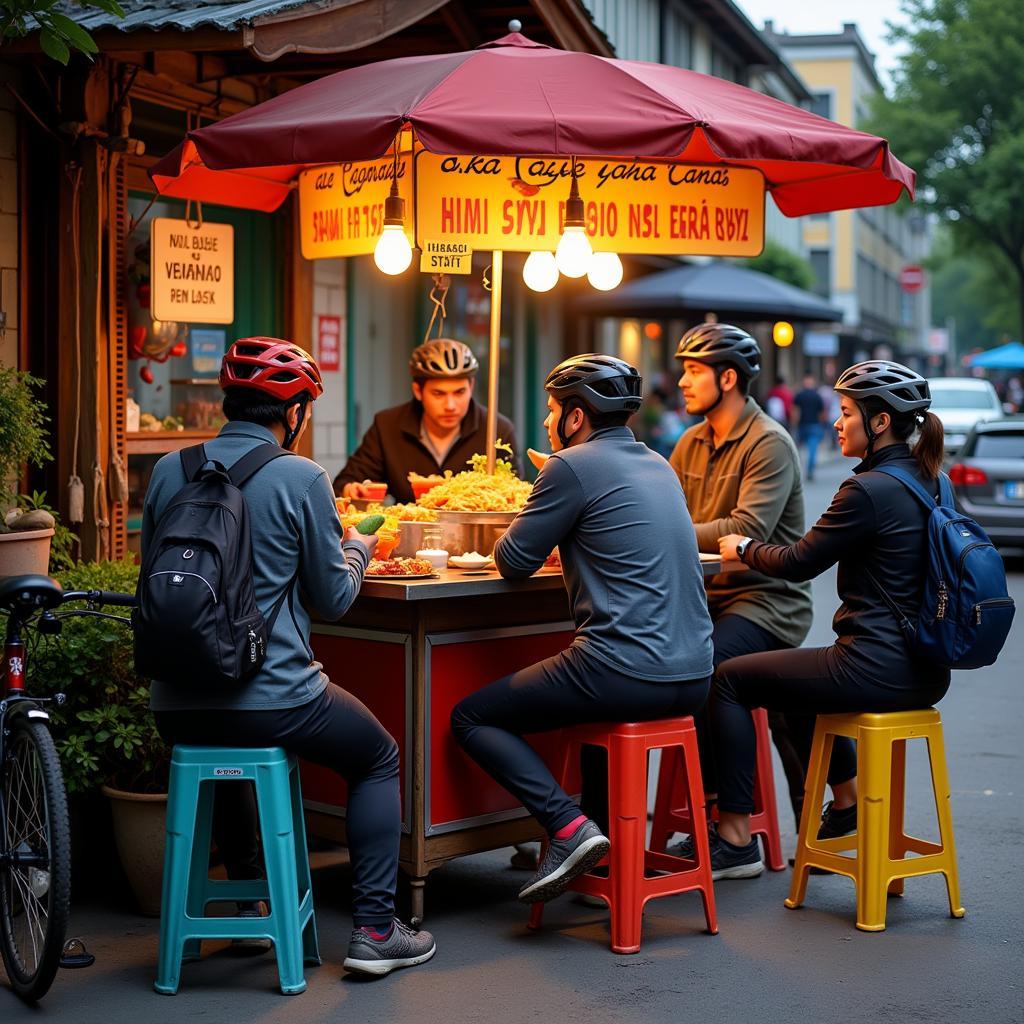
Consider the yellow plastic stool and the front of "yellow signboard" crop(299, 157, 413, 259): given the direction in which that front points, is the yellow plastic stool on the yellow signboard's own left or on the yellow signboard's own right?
on the yellow signboard's own left

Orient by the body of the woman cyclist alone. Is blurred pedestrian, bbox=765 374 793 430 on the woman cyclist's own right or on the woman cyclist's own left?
on the woman cyclist's own right

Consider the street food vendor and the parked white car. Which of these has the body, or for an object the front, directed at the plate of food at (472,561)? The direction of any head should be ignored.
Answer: the street food vendor

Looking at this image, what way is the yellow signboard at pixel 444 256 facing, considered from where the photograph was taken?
facing the viewer

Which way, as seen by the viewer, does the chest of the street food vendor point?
toward the camera

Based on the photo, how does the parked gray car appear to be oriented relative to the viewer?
away from the camera

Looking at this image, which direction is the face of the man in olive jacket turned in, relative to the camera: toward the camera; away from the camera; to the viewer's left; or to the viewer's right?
to the viewer's left

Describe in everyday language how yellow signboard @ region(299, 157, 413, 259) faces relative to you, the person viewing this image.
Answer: facing the viewer and to the left of the viewer

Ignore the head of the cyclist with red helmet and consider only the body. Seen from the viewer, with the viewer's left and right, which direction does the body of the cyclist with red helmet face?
facing away from the viewer and to the right of the viewer

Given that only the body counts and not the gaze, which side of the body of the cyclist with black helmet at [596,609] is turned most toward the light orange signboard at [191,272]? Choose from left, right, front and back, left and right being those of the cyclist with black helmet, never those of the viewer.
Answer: front

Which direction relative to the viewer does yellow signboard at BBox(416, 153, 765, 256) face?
toward the camera

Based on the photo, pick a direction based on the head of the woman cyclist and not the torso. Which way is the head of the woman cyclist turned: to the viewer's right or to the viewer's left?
to the viewer's left

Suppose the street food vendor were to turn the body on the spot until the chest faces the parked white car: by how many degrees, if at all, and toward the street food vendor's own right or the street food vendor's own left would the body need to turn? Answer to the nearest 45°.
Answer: approximately 135° to the street food vendor's own left

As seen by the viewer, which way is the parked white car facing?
toward the camera

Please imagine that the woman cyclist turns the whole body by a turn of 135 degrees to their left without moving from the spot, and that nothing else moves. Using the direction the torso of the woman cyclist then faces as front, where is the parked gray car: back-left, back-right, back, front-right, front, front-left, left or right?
back-left

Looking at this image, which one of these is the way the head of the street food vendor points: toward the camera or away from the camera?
toward the camera
